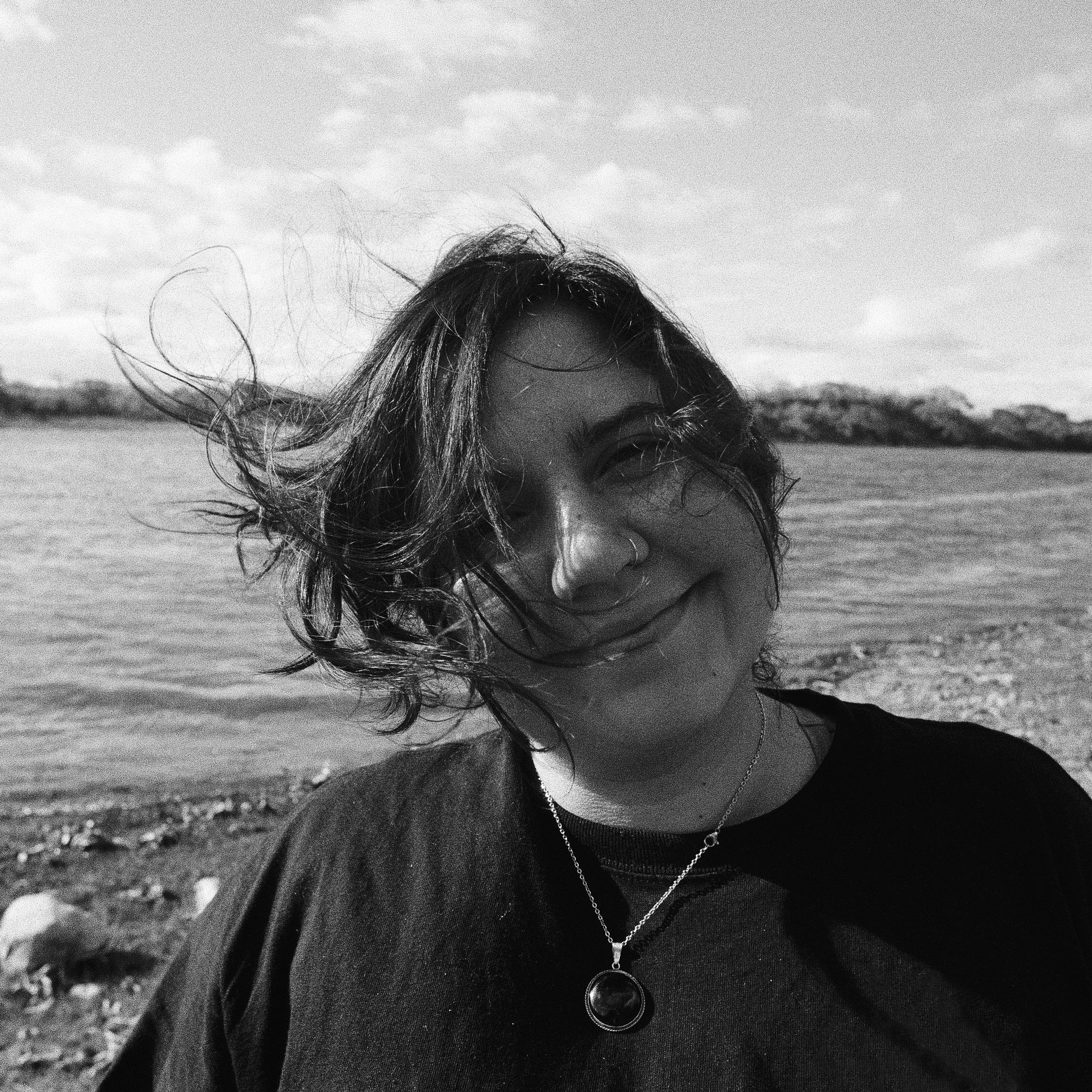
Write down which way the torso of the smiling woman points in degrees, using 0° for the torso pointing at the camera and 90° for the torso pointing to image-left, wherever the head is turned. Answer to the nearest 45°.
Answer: approximately 0°
